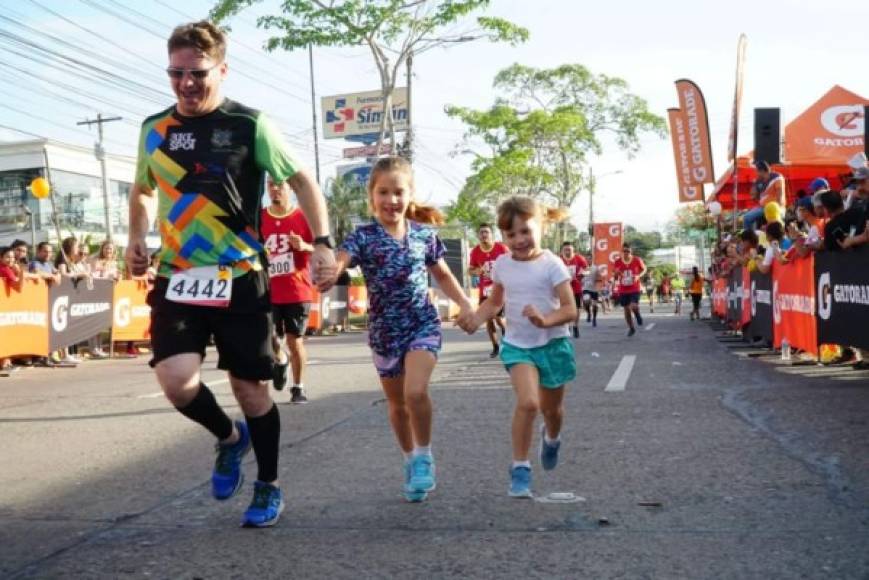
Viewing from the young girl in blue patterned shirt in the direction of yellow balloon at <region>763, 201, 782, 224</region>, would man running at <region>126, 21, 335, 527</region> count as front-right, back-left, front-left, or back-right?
back-left

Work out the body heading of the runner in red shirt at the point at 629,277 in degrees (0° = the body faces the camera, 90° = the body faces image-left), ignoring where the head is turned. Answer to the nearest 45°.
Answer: approximately 0°

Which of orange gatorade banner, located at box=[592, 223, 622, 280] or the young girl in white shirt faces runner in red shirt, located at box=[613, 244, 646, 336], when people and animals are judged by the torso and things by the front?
the orange gatorade banner

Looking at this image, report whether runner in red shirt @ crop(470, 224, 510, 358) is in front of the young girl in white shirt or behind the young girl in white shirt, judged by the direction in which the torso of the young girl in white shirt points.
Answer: behind

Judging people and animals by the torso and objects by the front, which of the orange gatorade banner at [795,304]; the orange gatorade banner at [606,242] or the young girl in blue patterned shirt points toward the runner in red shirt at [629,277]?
the orange gatorade banner at [606,242]

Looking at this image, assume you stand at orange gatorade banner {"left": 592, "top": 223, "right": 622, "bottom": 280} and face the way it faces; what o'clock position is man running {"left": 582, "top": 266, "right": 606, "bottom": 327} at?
The man running is roughly at 12 o'clock from the orange gatorade banner.

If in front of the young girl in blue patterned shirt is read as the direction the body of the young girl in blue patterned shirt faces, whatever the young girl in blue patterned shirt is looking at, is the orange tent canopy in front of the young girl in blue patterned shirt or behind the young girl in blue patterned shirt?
behind

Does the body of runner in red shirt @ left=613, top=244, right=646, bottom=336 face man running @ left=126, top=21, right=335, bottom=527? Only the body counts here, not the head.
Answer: yes
